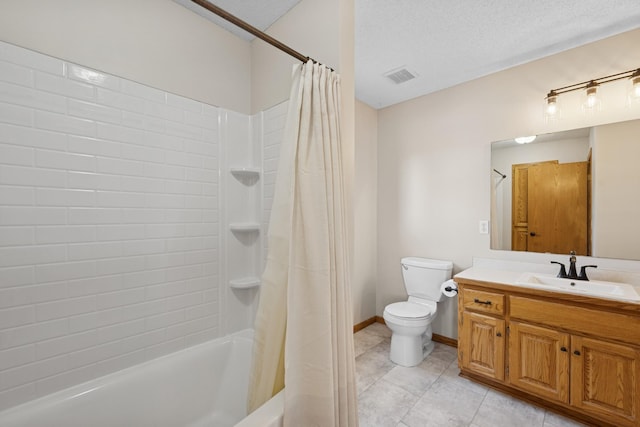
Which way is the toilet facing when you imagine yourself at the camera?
facing the viewer and to the left of the viewer

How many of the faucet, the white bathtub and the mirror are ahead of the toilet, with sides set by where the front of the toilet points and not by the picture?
1

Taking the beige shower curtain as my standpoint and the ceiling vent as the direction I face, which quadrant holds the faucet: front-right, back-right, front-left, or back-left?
front-right

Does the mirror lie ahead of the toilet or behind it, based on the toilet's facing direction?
behind

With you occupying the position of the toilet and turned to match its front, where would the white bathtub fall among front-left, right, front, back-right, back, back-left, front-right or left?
front

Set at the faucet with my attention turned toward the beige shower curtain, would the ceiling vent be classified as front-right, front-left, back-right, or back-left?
front-right
